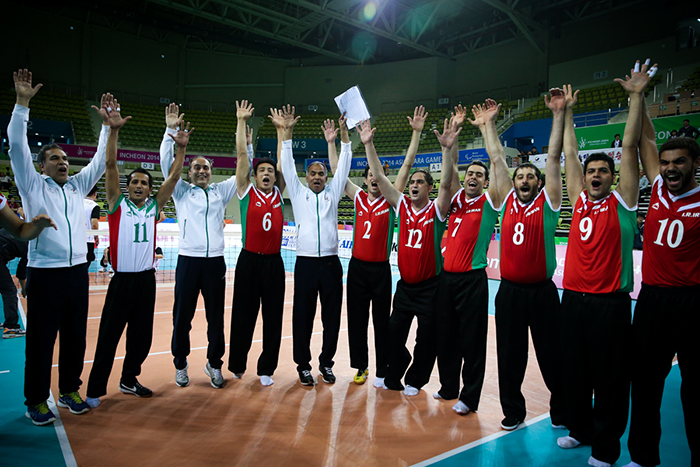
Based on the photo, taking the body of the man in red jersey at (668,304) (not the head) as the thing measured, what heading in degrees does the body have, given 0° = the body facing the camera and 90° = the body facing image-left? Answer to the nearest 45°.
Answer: approximately 0°

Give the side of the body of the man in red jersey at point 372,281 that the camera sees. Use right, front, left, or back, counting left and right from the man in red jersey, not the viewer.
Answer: front

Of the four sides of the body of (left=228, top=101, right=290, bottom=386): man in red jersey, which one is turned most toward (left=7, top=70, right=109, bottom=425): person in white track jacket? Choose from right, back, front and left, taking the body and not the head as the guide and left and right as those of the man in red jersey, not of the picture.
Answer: right

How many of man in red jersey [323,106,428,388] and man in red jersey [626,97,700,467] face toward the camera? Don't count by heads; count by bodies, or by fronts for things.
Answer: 2

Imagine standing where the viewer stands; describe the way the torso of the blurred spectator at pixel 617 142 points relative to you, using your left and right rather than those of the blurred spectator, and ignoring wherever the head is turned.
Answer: facing the viewer

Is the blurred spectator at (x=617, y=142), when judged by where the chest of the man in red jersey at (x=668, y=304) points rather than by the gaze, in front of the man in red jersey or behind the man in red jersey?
behind

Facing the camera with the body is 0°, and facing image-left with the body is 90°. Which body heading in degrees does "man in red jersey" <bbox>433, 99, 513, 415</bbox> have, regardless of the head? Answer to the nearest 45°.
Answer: approximately 45°

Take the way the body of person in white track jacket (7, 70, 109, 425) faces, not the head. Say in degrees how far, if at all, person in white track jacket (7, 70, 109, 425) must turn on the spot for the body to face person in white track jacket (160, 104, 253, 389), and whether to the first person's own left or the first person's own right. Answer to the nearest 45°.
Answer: approximately 45° to the first person's own left

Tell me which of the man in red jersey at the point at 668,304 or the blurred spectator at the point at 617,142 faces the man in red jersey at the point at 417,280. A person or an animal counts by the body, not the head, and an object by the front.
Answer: the blurred spectator

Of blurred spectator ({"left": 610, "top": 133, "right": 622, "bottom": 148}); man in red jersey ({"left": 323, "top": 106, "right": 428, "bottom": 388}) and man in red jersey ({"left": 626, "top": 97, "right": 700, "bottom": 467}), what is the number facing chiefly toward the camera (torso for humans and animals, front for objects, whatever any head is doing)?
3

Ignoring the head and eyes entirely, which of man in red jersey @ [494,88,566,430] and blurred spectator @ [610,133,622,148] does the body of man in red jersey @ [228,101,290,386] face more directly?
the man in red jersey

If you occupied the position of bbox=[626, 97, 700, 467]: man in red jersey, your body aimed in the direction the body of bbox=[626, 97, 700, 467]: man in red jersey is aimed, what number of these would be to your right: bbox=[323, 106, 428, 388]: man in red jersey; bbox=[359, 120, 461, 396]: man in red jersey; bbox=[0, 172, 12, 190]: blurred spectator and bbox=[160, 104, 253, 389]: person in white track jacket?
4

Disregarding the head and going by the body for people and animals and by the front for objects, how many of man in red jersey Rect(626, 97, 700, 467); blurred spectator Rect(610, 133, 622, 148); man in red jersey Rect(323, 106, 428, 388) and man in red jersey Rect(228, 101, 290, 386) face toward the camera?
4

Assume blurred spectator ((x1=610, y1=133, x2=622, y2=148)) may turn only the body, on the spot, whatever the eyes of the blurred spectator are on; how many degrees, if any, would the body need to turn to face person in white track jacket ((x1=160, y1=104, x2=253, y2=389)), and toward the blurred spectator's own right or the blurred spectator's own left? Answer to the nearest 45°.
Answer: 0° — they already face them
